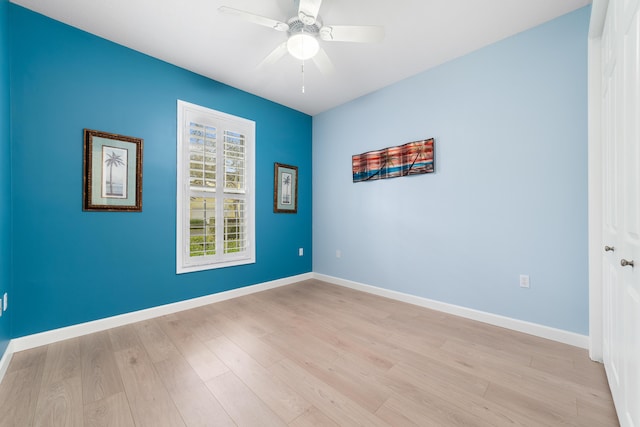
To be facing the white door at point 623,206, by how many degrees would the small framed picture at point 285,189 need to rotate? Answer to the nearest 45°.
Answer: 0° — it already faces it

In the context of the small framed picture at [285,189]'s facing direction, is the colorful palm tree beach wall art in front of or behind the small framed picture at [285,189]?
in front

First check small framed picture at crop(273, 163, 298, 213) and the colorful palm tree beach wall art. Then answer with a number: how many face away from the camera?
0

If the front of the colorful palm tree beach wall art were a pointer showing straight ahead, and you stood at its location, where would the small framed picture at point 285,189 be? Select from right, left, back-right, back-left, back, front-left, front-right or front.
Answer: front-right

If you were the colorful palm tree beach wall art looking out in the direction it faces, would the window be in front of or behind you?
in front

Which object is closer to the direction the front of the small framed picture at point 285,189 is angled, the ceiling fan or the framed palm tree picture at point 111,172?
the ceiling fan

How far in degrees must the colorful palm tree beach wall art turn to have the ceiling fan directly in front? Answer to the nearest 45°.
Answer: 0° — it already faces it

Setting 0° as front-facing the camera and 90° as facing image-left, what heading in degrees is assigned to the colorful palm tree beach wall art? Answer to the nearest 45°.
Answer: approximately 45°

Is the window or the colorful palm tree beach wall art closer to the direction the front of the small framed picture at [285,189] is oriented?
the colorful palm tree beach wall art

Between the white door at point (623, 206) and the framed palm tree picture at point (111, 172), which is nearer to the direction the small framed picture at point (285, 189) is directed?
the white door

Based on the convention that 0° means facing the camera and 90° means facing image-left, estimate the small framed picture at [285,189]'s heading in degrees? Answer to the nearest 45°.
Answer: approximately 315°
